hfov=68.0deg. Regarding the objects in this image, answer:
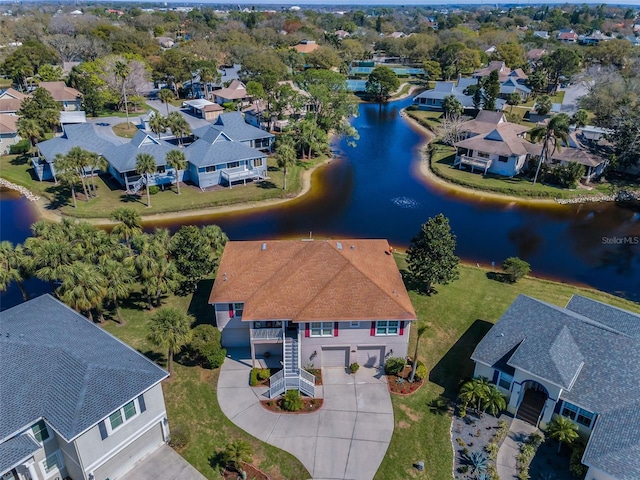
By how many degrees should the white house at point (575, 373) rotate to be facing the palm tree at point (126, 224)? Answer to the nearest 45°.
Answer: approximately 45° to its right

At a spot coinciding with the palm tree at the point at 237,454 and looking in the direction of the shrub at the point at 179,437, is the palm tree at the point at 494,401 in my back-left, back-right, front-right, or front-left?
back-right

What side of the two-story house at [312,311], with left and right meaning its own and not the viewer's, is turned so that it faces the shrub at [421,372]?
left

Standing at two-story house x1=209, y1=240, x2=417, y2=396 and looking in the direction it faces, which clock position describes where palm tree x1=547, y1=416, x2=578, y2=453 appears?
The palm tree is roughly at 10 o'clock from the two-story house.

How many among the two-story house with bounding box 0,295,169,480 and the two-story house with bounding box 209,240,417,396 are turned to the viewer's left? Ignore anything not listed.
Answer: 0

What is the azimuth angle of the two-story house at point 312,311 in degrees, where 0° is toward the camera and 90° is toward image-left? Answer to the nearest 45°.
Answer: approximately 0°

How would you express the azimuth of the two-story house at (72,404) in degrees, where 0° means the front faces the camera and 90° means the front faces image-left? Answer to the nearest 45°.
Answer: approximately 315°

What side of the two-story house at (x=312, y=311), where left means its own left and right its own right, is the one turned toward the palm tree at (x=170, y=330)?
right

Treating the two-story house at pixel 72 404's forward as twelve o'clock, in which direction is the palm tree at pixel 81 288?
The palm tree is roughly at 8 o'clock from the two-story house.

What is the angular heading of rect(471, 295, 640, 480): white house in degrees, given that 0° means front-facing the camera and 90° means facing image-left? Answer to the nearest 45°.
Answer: approximately 45°

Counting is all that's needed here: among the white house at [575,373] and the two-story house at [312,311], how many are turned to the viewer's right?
0

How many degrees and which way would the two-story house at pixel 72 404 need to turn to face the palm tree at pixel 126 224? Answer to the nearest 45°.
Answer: approximately 135° to its left
